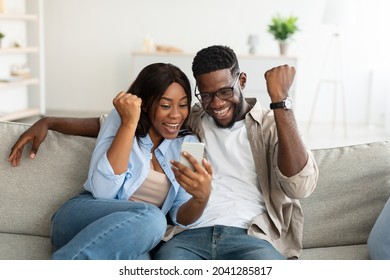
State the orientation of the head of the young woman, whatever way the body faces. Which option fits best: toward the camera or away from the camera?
toward the camera

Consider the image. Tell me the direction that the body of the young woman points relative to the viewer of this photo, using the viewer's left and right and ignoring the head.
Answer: facing the viewer and to the right of the viewer

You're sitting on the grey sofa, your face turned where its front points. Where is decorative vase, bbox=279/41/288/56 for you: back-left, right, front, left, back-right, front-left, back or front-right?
back

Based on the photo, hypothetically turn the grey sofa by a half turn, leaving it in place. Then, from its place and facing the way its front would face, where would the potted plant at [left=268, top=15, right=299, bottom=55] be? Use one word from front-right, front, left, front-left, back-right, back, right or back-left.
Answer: front

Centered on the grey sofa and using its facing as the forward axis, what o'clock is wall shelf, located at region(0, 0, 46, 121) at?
The wall shelf is roughly at 5 o'clock from the grey sofa.

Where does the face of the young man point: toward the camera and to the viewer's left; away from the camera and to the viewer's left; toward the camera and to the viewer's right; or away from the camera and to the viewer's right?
toward the camera and to the viewer's left

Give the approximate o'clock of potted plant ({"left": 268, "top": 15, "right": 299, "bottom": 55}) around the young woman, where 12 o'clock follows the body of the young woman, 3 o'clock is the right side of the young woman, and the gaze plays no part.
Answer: The potted plant is roughly at 8 o'clock from the young woman.

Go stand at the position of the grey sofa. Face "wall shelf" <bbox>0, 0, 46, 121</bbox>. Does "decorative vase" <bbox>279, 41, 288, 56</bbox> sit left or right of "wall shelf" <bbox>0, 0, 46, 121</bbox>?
right

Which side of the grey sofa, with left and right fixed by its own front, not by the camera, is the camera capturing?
front
